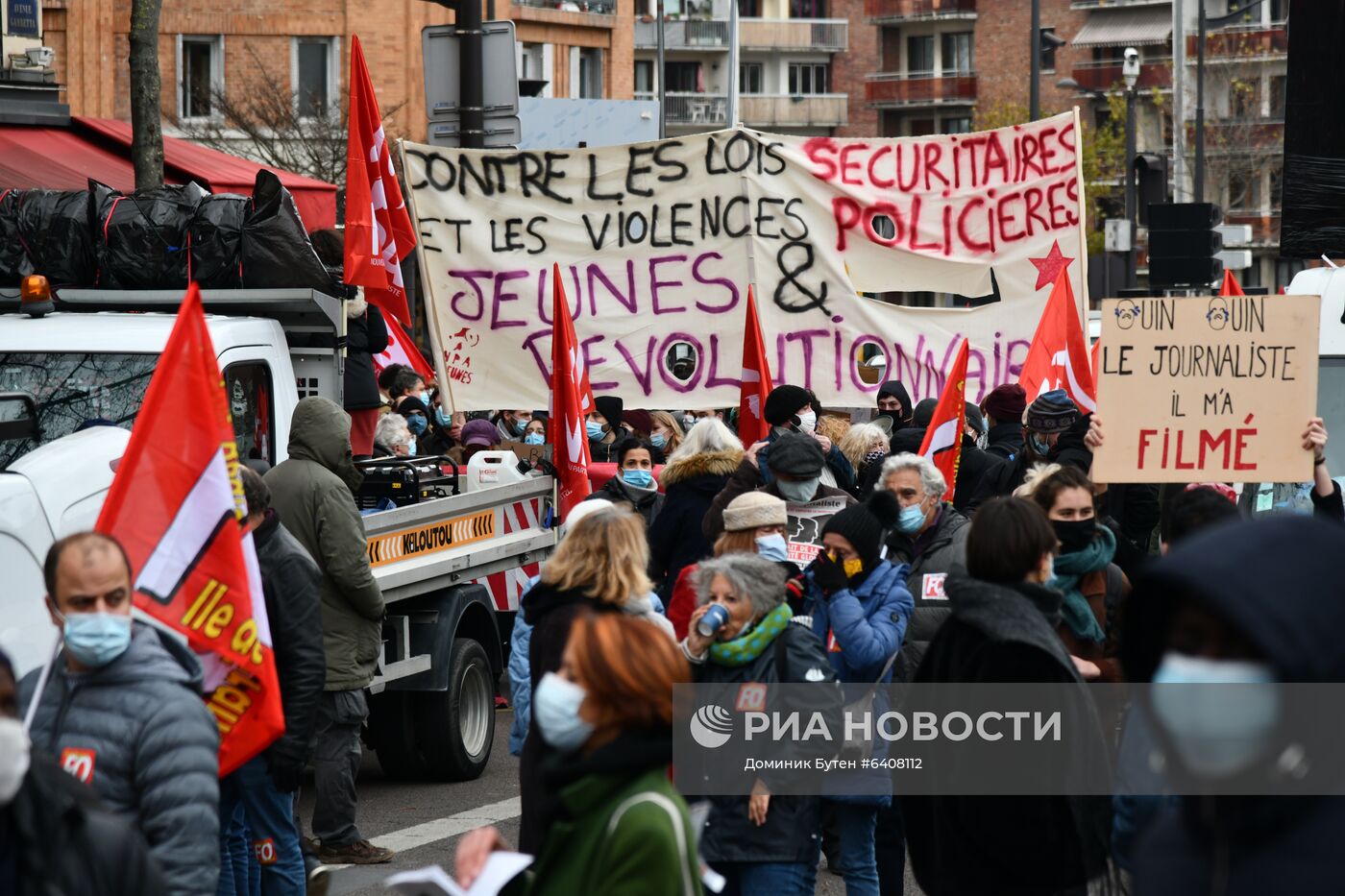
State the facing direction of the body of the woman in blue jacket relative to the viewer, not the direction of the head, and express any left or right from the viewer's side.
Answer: facing the viewer and to the left of the viewer

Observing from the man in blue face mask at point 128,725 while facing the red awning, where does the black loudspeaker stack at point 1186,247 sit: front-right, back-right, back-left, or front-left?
front-right

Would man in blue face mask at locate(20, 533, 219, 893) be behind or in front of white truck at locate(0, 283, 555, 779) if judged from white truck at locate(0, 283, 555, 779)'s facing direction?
in front

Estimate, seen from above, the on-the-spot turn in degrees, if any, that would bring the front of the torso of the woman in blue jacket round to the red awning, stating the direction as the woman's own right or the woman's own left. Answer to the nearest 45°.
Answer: approximately 90° to the woman's own right

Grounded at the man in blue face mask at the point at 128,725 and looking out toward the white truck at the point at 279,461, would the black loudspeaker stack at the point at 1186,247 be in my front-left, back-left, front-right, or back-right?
front-right

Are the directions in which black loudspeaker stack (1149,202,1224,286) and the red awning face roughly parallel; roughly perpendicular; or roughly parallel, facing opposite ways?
roughly parallel

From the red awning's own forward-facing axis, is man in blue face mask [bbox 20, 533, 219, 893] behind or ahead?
ahead

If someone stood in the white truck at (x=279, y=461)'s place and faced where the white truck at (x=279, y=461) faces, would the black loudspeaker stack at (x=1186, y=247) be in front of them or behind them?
behind
